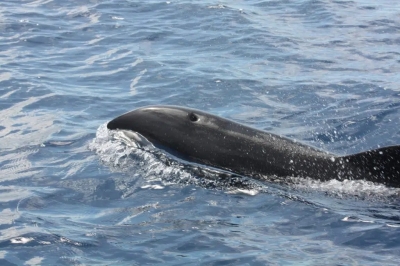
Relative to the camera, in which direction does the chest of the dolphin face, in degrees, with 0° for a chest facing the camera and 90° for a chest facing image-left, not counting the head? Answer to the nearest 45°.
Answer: approximately 90°
